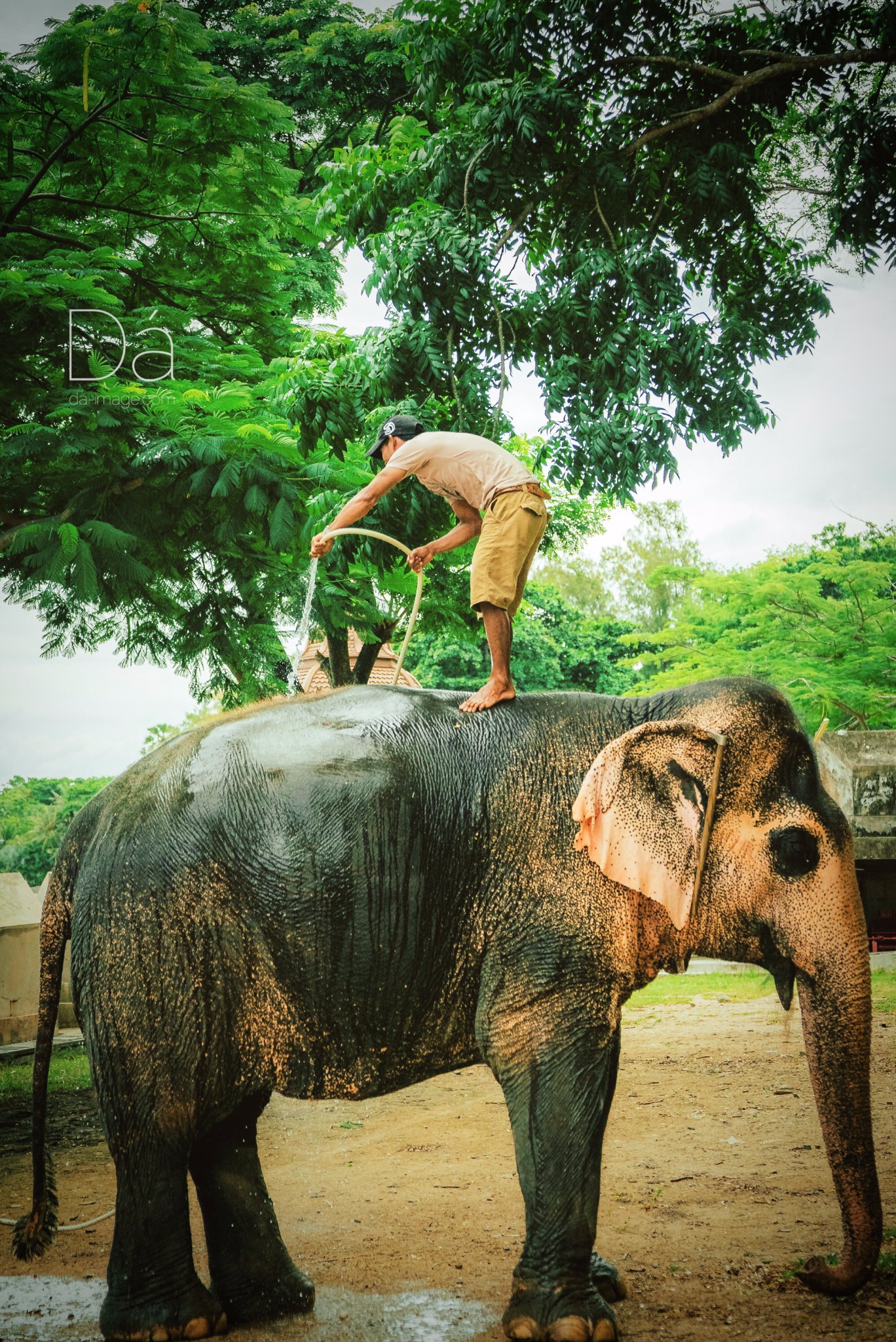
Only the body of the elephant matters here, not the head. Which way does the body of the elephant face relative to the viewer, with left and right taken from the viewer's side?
facing to the right of the viewer

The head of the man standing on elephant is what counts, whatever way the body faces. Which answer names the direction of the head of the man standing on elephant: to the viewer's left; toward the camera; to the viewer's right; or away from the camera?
to the viewer's left

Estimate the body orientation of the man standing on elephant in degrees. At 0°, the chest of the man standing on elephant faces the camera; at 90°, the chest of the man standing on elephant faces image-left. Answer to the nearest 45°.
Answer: approximately 90°

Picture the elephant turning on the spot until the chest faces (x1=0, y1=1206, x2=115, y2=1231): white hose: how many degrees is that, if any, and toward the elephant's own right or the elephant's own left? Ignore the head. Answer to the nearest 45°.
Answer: approximately 135° to the elephant's own left
